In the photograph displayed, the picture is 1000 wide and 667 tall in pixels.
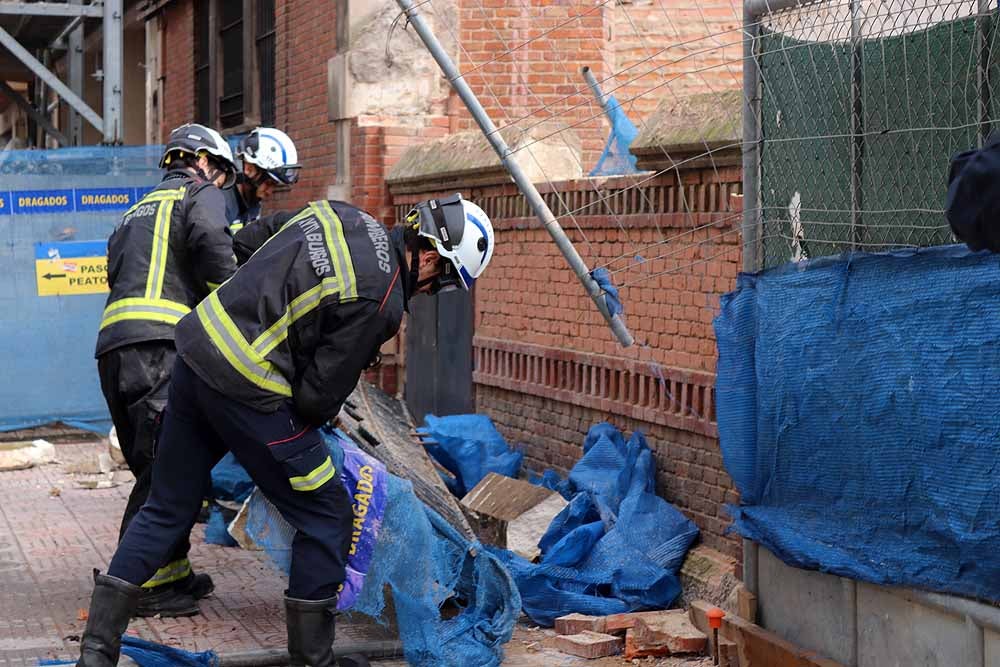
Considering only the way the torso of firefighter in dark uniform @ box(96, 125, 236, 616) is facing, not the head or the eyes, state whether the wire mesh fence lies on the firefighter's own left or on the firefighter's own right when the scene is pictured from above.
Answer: on the firefighter's own right

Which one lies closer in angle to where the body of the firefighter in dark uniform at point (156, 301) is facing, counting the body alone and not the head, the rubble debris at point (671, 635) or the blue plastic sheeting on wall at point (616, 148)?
the blue plastic sheeting on wall

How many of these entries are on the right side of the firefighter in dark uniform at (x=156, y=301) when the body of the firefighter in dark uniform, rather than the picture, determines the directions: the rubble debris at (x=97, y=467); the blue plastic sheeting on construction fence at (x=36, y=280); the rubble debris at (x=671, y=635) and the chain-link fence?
2

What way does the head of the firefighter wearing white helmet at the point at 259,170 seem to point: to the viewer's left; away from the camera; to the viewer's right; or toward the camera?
to the viewer's right

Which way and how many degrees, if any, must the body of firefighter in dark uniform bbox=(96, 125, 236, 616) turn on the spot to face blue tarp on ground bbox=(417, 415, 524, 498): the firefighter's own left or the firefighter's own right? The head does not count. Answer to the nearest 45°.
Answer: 0° — they already face it

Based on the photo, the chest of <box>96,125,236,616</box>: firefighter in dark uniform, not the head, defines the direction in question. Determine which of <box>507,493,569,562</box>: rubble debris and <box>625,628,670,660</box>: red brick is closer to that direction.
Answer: the rubble debris

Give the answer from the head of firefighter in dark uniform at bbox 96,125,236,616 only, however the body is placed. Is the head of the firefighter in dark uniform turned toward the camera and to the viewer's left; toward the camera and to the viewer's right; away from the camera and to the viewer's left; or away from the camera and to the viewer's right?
away from the camera and to the viewer's right

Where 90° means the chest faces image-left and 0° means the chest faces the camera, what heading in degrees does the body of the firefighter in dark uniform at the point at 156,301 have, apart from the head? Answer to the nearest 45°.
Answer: approximately 225°
